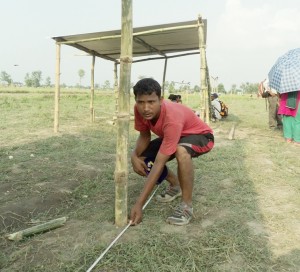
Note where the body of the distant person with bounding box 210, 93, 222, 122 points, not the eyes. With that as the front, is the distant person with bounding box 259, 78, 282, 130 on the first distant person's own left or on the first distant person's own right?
on the first distant person's own left

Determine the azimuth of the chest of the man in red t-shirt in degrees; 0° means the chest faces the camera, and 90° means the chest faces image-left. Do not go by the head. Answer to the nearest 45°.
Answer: approximately 45°
